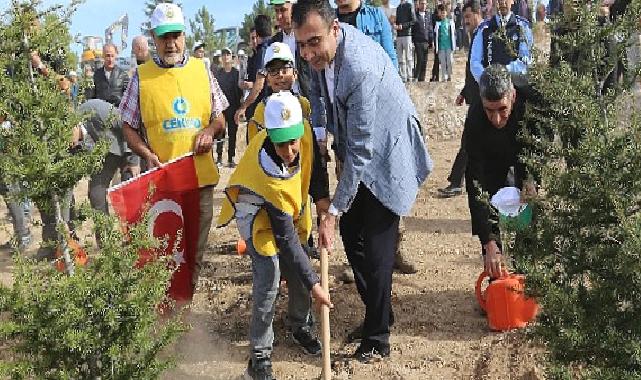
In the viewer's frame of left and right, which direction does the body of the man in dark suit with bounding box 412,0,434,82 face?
facing the viewer

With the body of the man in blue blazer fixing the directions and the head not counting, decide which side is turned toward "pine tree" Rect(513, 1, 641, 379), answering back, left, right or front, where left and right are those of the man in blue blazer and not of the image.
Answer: left

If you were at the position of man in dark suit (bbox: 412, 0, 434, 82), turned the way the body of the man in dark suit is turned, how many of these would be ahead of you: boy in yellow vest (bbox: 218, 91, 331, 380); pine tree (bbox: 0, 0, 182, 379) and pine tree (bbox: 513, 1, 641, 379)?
3

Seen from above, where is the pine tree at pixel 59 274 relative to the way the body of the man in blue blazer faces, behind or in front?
in front

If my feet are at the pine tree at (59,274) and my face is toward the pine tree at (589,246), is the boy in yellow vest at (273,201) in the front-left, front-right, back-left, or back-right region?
front-left

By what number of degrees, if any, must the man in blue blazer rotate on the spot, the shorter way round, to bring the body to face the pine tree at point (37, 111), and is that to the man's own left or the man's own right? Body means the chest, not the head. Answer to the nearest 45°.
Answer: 0° — they already face it

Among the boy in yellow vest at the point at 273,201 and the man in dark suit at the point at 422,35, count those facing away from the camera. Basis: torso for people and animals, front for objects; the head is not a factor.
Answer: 0

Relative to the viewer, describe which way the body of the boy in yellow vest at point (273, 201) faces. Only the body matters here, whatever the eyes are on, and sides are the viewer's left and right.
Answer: facing the viewer and to the right of the viewer

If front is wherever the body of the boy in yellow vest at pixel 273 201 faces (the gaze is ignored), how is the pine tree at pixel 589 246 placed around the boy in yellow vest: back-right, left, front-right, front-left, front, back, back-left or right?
front

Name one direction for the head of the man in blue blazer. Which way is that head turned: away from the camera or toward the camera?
toward the camera

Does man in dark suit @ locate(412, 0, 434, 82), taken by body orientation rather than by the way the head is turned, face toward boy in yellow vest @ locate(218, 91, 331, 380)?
yes

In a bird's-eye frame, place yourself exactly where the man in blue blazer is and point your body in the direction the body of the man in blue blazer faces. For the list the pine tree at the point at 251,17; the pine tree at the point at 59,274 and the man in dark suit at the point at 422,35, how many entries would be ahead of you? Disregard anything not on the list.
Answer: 1

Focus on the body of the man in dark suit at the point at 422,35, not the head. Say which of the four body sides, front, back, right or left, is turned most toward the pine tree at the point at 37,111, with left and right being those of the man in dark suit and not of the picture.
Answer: front
